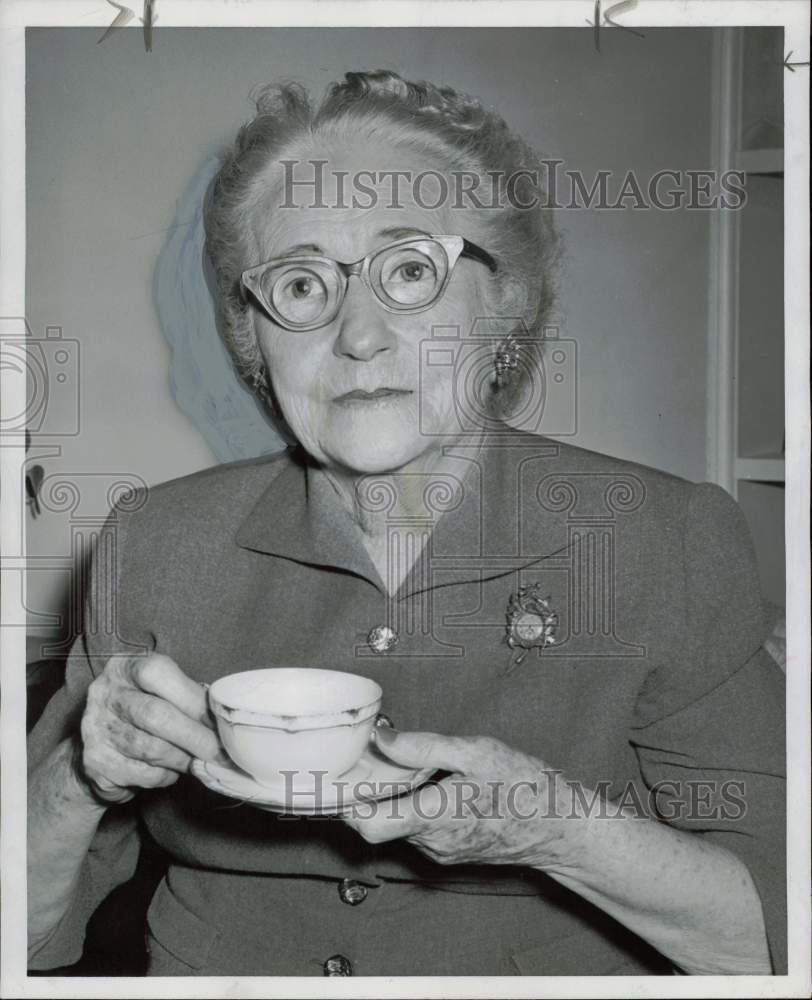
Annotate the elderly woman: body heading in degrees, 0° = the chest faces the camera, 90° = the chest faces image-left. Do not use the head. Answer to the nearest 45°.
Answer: approximately 0°
